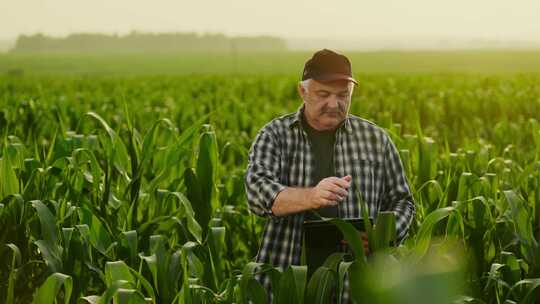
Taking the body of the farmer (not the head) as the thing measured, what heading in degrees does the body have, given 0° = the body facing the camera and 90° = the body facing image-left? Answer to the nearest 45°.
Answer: approximately 0°
